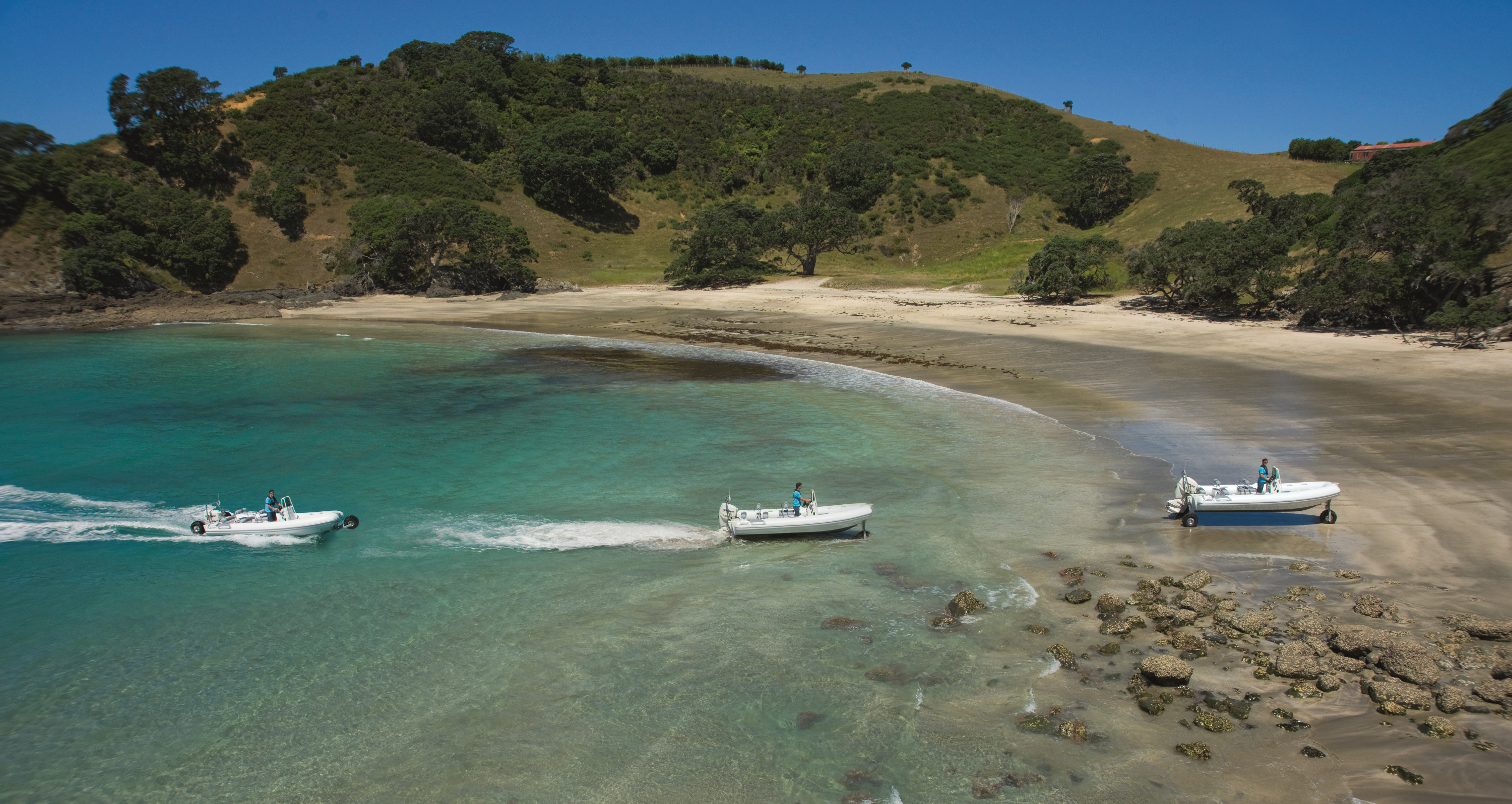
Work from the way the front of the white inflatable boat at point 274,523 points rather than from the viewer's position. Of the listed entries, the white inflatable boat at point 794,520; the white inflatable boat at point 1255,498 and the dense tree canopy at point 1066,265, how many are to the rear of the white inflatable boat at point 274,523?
0

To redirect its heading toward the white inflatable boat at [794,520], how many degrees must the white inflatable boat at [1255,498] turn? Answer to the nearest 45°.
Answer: approximately 135° to its right

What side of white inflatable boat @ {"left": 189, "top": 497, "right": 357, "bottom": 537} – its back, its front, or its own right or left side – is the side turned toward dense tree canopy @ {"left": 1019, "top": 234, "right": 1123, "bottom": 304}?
left

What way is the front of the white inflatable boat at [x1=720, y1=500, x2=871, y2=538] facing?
to the viewer's right

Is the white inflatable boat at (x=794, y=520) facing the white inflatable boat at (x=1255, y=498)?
yes

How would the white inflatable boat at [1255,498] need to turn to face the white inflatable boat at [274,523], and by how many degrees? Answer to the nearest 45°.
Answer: approximately 135° to its right

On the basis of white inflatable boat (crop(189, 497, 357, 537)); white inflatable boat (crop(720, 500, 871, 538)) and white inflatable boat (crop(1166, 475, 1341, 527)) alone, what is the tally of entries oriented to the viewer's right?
3

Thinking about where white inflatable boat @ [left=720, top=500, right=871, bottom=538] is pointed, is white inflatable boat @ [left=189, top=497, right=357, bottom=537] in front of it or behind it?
behind

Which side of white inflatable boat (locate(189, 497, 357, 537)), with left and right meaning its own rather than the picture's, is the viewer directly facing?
right

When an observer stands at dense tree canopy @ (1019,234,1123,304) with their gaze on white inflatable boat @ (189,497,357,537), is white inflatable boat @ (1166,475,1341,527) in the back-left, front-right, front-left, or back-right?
front-left

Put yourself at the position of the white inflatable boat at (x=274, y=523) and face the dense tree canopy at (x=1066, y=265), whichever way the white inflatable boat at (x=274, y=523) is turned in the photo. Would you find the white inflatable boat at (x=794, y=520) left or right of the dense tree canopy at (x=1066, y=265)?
right

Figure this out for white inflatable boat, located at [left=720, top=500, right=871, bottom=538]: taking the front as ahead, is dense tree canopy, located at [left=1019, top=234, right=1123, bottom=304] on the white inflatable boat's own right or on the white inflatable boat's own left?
on the white inflatable boat's own left

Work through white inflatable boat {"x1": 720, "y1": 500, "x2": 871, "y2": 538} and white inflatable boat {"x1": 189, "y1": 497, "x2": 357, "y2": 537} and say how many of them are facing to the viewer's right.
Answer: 2

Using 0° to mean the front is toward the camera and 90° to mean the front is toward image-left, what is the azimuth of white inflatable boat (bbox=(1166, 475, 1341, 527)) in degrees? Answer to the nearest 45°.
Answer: approximately 270°

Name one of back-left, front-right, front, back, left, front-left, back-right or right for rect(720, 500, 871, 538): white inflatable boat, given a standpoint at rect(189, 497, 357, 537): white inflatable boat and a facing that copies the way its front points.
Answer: front-right
